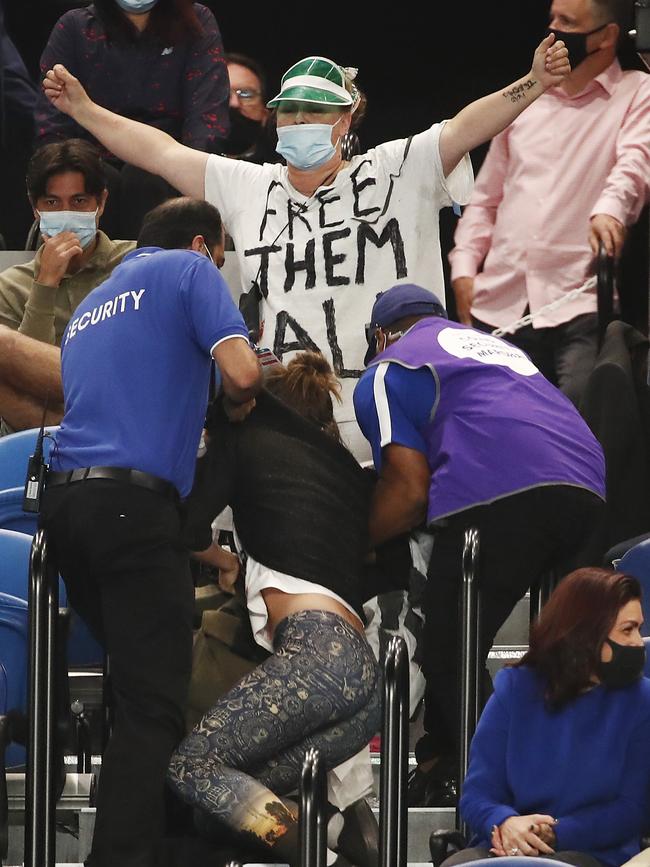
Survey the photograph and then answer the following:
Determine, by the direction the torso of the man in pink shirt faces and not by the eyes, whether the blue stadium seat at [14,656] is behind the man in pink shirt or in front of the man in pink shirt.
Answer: in front

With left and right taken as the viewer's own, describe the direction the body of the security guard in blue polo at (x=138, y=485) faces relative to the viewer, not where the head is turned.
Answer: facing away from the viewer and to the right of the viewer

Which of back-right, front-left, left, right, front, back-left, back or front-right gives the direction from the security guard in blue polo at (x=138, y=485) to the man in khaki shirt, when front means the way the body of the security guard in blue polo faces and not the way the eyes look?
front-left

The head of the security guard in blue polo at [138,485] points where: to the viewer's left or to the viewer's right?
to the viewer's right

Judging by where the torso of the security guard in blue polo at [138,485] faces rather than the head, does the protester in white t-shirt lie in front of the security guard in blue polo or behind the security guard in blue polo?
in front

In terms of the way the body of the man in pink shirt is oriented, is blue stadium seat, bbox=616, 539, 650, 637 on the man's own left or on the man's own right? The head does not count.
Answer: on the man's own left

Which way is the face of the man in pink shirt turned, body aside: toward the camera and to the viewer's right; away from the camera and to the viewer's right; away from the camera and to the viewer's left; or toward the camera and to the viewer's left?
toward the camera and to the viewer's left

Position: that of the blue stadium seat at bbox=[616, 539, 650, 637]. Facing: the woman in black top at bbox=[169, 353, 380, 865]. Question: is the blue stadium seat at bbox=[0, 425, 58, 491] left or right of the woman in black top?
right

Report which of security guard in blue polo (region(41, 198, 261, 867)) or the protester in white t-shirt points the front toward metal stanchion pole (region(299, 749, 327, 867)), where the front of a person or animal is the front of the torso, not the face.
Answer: the protester in white t-shirt

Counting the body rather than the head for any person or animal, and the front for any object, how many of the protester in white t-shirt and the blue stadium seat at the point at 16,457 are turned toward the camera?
2

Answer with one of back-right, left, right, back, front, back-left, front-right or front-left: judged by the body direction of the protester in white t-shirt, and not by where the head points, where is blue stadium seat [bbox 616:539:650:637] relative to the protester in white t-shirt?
front-left
